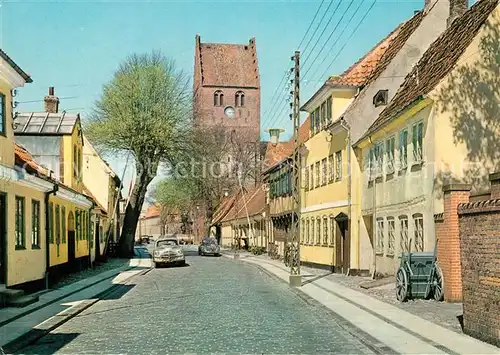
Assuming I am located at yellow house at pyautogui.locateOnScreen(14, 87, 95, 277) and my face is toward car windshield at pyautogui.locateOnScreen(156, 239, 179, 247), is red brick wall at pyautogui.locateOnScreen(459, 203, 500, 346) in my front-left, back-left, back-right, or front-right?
back-right

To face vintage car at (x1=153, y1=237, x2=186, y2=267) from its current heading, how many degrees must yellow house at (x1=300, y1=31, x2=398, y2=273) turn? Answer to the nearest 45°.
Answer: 0° — it already faces it

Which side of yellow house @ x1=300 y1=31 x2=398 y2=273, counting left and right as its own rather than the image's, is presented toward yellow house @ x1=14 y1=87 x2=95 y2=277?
front

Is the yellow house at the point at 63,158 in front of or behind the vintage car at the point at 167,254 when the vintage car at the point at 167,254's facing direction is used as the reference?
in front

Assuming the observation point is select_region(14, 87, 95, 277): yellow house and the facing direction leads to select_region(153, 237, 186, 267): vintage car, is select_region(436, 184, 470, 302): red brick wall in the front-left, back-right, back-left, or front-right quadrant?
back-right

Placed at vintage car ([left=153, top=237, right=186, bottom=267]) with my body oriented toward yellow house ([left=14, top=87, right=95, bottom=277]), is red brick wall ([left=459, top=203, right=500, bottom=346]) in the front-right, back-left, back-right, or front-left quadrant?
front-left

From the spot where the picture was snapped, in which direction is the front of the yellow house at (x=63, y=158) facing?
facing the viewer and to the right of the viewer

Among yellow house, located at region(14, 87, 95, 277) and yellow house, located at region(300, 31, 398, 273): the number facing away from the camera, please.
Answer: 0

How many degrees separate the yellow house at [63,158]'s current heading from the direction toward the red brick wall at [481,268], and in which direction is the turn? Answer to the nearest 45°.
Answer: approximately 45° to its right

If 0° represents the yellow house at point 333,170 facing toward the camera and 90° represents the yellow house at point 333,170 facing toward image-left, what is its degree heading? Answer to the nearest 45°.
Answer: approximately 45°

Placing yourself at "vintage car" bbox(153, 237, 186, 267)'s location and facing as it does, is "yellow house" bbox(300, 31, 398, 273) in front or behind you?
in front

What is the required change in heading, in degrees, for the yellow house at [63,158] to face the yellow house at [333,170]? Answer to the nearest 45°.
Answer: approximately 45° to its left

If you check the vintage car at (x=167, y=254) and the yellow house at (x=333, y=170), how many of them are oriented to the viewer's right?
0

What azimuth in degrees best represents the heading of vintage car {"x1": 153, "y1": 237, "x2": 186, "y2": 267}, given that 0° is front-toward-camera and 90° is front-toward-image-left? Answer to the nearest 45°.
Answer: approximately 0°
